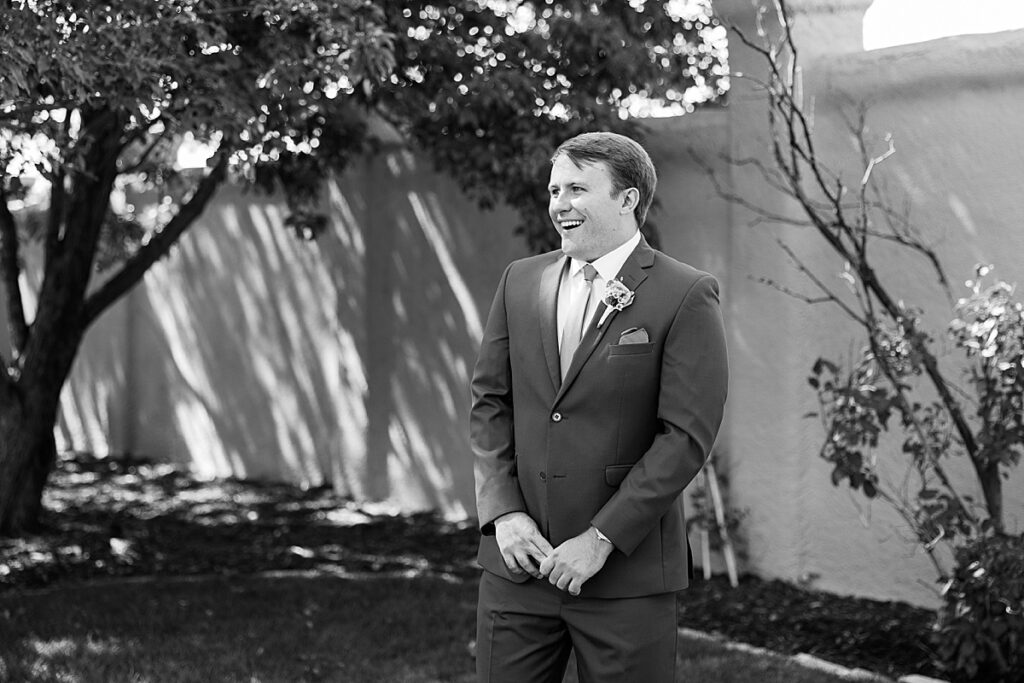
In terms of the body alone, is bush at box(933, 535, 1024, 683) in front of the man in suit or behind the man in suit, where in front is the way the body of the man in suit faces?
behind

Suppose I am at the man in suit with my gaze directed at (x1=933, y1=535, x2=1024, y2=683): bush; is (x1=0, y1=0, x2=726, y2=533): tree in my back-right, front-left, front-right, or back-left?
front-left

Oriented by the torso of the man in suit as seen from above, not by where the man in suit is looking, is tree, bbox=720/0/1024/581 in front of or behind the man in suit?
behind

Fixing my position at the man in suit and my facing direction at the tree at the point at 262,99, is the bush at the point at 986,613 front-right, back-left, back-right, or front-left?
front-right

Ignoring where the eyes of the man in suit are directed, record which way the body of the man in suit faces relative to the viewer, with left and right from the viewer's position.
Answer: facing the viewer and to the left of the viewer

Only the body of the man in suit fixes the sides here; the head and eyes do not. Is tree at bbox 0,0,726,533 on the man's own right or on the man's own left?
on the man's own right

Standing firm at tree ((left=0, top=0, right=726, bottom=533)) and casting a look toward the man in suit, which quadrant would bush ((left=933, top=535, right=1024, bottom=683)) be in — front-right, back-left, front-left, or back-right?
front-left
